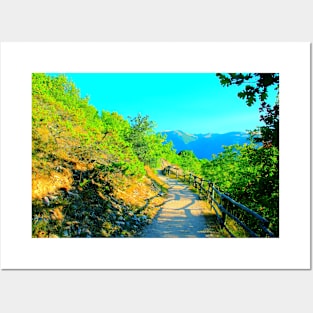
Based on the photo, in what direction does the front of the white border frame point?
toward the camera

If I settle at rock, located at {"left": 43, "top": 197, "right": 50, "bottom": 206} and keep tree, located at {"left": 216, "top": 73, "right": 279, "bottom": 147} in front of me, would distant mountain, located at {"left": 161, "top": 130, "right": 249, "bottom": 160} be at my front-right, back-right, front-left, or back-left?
front-left
